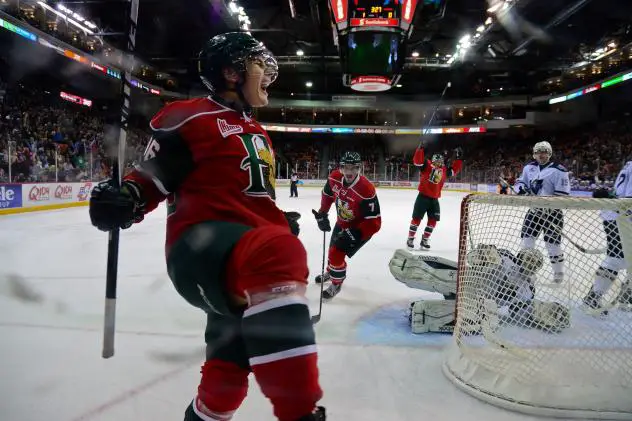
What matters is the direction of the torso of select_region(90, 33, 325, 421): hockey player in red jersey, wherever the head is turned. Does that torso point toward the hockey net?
no

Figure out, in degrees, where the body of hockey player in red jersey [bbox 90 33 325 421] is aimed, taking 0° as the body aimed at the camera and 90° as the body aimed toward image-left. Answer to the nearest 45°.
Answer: approximately 315°

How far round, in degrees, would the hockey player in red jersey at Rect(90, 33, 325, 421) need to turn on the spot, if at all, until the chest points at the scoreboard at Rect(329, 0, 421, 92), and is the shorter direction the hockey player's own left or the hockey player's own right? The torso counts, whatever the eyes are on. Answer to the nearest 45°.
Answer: approximately 135° to the hockey player's own left

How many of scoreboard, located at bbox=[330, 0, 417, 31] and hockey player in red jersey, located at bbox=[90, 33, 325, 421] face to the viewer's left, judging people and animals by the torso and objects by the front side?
0

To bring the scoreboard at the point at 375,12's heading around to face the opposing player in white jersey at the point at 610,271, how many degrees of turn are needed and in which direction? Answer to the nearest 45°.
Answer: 0° — it already faces them

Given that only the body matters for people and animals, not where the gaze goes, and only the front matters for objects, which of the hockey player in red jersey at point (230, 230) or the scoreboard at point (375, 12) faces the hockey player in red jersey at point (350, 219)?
the scoreboard

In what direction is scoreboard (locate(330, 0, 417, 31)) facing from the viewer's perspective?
toward the camera

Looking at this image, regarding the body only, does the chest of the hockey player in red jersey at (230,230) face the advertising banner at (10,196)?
no

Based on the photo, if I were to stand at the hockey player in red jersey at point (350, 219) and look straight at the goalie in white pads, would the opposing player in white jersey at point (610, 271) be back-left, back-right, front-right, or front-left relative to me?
front-left

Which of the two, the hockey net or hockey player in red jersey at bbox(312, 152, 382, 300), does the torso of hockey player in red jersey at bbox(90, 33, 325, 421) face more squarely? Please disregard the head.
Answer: the hockey net

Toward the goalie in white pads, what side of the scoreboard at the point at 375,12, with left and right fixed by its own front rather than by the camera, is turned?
front

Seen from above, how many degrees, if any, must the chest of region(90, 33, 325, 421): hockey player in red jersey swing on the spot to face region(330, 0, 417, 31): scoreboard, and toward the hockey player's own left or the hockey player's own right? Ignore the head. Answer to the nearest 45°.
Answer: approximately 135° to the hockey player's own left

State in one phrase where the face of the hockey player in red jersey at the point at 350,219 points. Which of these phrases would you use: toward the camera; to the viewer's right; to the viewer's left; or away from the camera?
toward the camera

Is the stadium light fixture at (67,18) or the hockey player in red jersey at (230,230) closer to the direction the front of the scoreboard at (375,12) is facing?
the hockey player in red jersey

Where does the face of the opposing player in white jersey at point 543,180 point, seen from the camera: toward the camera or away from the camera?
toward the camera

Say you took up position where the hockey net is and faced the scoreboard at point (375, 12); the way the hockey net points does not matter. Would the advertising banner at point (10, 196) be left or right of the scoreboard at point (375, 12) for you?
left

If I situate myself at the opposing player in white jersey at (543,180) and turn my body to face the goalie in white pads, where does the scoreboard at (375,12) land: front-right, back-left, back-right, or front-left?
back-right

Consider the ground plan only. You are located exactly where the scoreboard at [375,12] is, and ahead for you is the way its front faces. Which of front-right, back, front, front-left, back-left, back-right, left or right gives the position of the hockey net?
front
